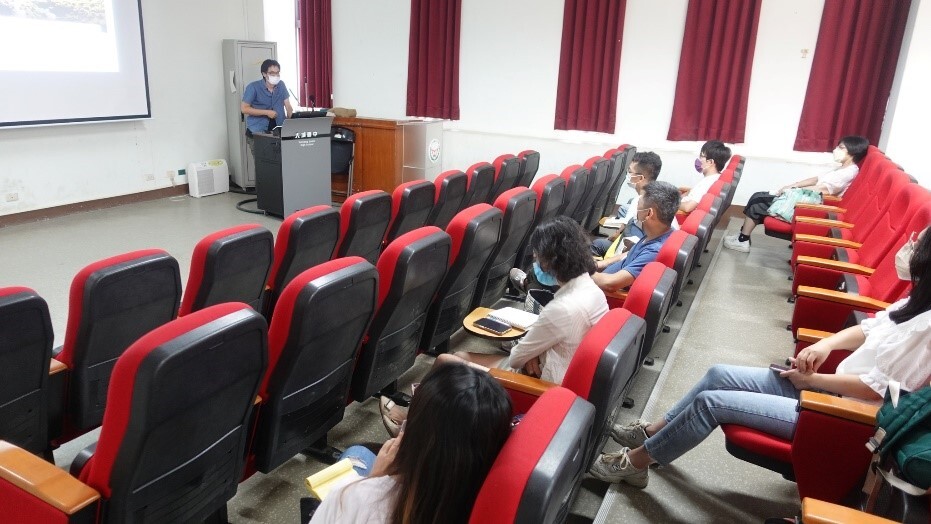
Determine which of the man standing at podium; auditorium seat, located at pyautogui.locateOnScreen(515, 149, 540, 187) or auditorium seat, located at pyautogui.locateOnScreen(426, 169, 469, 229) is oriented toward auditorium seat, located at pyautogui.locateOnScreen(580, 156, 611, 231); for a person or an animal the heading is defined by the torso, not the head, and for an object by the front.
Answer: the man standing at podium

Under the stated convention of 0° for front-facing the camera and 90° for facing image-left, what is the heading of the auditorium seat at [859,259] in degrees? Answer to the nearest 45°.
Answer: approximately 90°

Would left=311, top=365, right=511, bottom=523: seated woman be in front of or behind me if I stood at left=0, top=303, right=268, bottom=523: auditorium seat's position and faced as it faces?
behind

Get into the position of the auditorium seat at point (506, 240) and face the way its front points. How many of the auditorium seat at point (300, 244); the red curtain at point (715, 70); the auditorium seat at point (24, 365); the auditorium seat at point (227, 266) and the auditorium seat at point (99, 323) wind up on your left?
4

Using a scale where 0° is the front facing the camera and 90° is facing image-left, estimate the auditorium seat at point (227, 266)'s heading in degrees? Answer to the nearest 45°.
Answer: approximately 135°

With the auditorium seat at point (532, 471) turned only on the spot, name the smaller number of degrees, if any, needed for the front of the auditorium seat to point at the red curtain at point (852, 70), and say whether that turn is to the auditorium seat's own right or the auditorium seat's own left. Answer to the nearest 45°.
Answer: approximately 135° to the auditorium seat's own right

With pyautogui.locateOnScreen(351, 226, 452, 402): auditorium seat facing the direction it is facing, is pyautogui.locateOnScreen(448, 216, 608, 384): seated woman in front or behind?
behind

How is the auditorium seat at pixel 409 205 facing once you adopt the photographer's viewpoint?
facing away from the viewer and to the left of the viewer

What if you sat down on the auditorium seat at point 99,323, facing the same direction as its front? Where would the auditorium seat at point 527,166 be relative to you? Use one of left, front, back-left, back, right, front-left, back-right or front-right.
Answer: right

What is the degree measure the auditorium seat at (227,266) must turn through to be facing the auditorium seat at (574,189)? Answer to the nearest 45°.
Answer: approximately 90° to its right

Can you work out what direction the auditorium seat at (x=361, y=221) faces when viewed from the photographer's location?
facing away from the viewer and to the left of the viewer

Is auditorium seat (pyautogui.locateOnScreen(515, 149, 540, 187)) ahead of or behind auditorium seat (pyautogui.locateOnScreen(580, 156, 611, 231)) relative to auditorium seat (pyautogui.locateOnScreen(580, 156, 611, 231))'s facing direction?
ahead

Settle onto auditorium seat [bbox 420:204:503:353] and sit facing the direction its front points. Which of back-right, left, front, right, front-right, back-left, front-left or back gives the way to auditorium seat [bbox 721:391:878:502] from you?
back

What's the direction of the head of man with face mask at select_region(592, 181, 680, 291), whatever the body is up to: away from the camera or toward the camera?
away from the camera

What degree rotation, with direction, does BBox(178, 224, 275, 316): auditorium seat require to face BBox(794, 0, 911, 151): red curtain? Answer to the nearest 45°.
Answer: approximately 135° to its right
